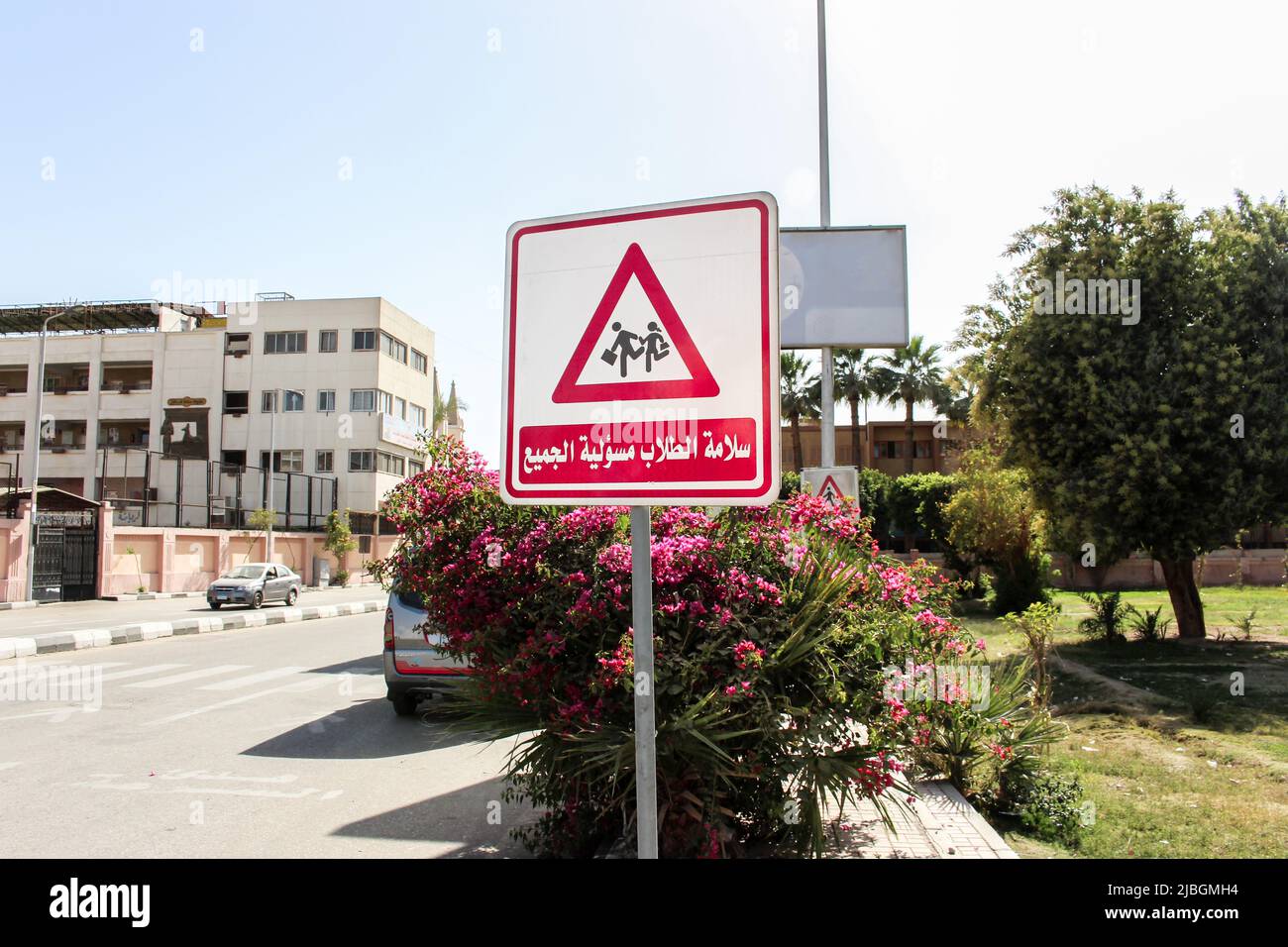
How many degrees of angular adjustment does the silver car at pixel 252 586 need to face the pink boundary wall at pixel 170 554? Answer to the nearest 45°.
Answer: approximately 135° to its right

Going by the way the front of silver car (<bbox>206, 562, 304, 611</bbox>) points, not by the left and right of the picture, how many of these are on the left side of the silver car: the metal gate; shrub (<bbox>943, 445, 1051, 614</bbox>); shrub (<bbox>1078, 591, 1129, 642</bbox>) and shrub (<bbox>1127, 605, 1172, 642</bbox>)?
3

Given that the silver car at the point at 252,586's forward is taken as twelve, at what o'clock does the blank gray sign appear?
The blank gray sign is roughly at 10 o'clock from the silver car.

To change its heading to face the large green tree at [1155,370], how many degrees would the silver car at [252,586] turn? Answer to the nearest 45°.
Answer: approximately 90° to its left

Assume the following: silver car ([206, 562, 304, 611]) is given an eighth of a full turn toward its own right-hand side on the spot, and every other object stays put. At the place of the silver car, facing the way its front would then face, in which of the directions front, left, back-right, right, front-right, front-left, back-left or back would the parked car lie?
left

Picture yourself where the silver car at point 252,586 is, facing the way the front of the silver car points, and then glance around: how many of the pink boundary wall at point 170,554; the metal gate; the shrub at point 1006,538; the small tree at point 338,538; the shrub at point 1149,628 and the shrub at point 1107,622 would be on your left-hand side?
3

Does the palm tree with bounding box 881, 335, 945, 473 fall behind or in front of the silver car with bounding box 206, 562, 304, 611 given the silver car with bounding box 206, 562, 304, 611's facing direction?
behind

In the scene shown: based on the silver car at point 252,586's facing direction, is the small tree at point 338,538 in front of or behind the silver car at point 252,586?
behind

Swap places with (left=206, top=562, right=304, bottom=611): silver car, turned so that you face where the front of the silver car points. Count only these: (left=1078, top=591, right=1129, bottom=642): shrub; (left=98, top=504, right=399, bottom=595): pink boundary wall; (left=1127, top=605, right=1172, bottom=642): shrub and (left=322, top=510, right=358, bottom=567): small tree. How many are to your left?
2

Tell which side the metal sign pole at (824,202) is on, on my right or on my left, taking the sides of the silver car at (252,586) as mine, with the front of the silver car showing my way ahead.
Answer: on my left

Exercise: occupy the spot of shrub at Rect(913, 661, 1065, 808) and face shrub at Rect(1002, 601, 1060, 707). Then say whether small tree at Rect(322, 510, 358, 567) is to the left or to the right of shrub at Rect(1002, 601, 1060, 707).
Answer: left

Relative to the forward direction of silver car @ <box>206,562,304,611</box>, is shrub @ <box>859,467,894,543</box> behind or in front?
behind

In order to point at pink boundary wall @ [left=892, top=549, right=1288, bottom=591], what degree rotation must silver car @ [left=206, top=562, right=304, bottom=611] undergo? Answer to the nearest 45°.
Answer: approximately 135° to its left

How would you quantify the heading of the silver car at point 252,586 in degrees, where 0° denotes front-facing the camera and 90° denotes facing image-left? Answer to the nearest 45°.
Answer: approximately 45°

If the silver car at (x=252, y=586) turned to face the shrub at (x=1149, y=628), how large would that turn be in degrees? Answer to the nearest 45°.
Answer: approximately 90° to its left

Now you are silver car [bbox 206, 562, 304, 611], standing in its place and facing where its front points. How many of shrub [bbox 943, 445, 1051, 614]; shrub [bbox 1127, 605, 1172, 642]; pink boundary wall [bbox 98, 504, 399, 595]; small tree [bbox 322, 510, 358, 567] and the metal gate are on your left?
2
